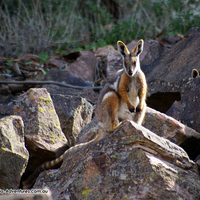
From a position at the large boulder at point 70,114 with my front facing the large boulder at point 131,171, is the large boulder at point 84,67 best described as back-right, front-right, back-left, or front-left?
back-left

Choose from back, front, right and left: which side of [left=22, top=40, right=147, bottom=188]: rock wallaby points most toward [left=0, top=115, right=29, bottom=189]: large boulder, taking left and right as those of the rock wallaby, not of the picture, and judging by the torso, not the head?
right

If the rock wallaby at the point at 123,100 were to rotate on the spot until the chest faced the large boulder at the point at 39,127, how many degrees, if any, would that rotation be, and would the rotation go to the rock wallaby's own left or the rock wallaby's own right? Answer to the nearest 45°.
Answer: approximately 135° to the rock wallaby's own right

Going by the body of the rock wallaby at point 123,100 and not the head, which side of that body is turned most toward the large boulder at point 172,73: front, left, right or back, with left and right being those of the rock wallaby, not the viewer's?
left

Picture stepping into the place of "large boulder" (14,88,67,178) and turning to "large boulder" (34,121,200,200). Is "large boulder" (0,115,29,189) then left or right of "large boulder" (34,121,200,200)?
right

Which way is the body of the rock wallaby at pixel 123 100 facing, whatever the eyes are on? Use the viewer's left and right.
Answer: facing the viewer and to the right of the viewer
